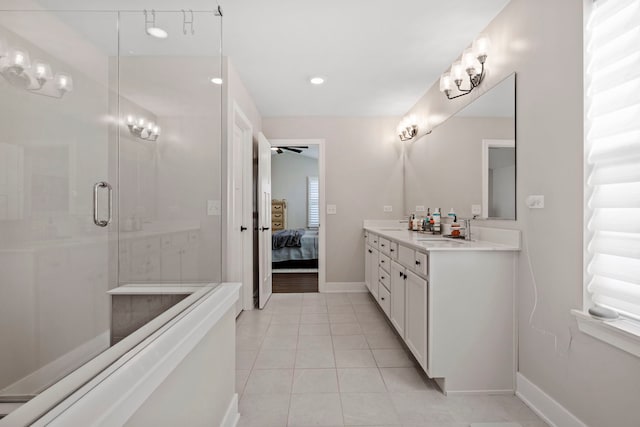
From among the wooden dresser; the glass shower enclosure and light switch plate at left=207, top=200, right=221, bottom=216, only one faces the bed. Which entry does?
the wooden dresser

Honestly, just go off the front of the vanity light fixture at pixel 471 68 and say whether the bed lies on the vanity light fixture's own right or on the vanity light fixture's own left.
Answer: on the vanity light fixture's own right

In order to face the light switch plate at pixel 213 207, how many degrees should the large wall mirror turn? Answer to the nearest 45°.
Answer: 0° — it already faces it

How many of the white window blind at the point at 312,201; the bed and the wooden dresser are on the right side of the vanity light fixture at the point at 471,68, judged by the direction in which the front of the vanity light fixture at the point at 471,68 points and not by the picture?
3

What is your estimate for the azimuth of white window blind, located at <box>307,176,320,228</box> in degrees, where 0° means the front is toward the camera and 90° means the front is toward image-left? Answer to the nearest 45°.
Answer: approximately 0°

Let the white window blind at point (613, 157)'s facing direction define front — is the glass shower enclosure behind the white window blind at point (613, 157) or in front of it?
in front

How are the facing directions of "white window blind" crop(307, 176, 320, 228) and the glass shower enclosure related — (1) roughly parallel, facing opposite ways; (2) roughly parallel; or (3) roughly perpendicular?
roughly perpendicular

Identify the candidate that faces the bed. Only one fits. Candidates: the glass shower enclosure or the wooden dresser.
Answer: the wooden dresser

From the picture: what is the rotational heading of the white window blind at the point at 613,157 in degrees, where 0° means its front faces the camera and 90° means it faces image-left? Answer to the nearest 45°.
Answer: approximately 45°
